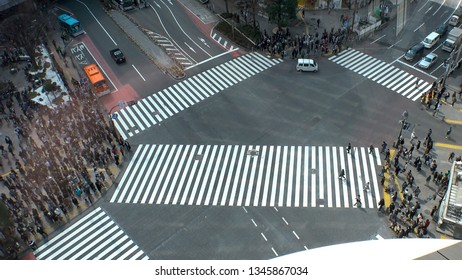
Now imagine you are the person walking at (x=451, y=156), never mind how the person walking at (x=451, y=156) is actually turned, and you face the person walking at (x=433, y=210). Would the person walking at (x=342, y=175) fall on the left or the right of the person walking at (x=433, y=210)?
right
